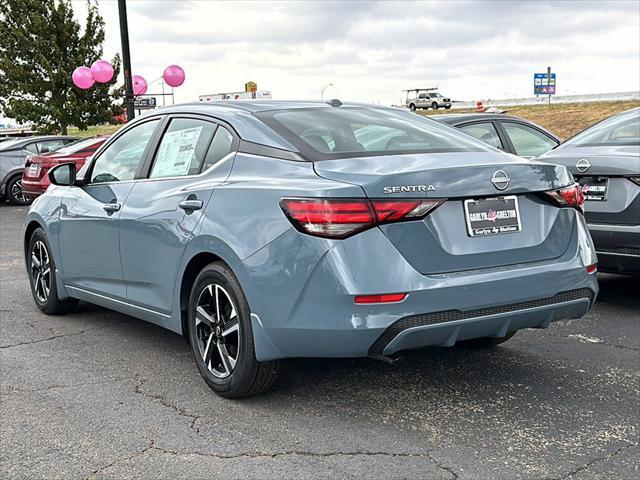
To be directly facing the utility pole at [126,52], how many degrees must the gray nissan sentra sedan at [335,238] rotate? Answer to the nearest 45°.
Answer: approximately 45° to its right

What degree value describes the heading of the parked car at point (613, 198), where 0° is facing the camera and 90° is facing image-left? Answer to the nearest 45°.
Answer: approximately 225°

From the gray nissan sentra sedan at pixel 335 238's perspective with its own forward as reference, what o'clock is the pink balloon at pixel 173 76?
The pink balloon is roughly at 1 o'clock from the gray nissan sentra sedan.

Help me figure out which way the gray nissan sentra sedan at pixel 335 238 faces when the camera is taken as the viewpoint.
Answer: facing away from the viewer and to the left of the viewer

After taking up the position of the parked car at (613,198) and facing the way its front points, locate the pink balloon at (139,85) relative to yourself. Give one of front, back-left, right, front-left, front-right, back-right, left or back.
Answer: left

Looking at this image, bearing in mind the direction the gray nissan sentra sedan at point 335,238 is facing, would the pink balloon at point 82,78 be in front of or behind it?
in front

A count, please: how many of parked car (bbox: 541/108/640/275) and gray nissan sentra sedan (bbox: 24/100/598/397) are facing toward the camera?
0

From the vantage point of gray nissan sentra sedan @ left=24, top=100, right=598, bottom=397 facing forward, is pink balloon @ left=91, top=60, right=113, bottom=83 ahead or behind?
ahead

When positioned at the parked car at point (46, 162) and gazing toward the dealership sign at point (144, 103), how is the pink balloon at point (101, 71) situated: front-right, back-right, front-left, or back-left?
front-left

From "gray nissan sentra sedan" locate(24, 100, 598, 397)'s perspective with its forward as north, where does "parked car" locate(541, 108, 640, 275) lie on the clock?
The parked car is roughly at 3 o'clock from the gray nissan sentra sedan.

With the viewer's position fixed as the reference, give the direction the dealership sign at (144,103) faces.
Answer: facing the viewer

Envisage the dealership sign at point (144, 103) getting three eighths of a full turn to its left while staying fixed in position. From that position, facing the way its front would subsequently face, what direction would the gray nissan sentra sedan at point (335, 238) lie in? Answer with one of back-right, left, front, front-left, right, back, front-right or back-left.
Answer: back-right
